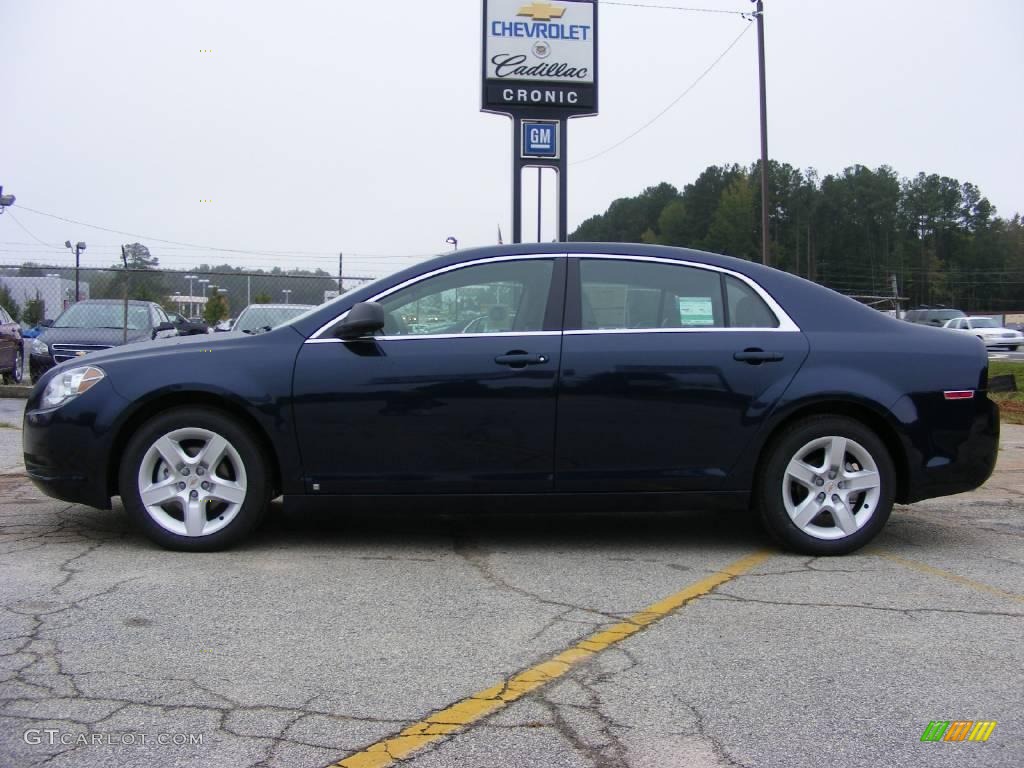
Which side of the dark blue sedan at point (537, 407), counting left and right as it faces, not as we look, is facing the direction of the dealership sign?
right

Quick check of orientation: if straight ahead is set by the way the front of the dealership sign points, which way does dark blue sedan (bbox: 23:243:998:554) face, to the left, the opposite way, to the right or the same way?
to the right

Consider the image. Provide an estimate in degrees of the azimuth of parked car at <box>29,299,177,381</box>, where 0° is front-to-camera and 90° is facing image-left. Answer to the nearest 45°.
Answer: approximately 45°

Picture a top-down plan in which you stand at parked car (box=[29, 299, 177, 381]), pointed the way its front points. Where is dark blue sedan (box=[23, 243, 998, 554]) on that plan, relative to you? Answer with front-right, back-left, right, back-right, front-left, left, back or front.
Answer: front-left

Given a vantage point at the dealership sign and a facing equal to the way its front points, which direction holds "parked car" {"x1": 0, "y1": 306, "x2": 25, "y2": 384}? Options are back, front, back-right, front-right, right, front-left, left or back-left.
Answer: right

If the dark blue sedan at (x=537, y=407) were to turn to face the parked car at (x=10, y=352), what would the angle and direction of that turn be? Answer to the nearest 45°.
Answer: approximately 45° to its right

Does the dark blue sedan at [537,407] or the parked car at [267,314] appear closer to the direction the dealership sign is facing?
the dark blue sedan

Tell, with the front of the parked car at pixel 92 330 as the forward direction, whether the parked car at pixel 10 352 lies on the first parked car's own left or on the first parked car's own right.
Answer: on the first parked car's own right

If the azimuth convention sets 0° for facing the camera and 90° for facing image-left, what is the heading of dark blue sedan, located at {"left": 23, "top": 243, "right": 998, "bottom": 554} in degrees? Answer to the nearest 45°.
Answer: approximately 90°

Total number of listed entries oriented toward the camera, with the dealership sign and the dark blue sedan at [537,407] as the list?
1

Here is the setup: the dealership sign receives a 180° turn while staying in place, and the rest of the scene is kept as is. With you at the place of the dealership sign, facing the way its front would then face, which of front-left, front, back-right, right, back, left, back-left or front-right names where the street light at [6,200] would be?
front-left
